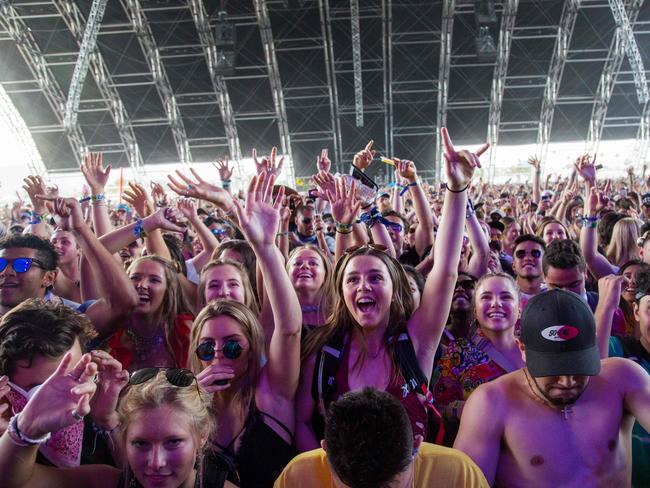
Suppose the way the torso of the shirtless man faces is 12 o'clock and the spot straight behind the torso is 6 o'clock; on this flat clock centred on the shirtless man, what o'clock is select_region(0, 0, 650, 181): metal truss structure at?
The metal truss structure is roughly at 5 o'clock from the shirtless man.

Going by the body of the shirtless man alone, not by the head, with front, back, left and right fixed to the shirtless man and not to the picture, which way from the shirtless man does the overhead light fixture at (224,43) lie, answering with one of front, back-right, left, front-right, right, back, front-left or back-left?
back-right

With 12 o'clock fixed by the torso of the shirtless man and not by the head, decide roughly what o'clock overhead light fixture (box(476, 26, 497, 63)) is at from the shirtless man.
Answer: The overhead light fixture is roughly at 6 o'clock from the shirtless man.

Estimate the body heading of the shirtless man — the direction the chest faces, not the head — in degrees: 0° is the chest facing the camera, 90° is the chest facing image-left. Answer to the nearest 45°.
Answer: approximately 0°
